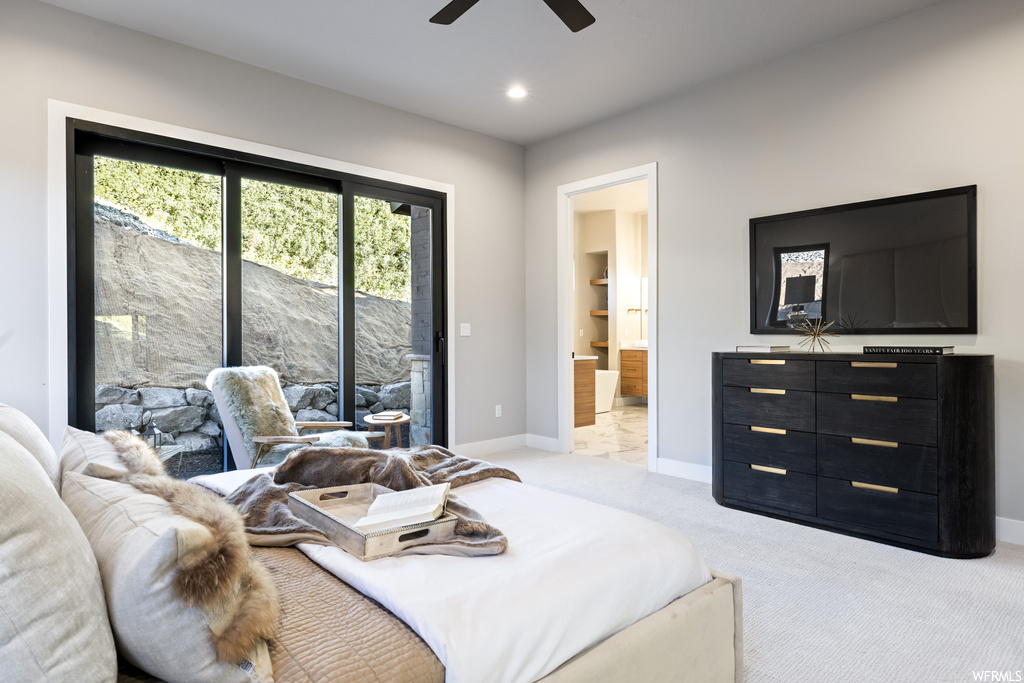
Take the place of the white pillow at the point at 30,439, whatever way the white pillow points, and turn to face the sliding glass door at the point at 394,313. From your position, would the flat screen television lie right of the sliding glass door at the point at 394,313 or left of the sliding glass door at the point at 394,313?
right

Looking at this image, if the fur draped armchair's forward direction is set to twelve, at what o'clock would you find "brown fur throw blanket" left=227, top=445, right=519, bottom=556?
The brown fur throw blanket is roughly at 1 o'clock from the fur draped armchair.

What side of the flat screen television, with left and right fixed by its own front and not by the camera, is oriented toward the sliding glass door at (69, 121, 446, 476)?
front

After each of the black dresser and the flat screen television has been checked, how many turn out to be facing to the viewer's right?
0

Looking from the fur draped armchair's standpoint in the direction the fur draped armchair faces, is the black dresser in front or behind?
in front

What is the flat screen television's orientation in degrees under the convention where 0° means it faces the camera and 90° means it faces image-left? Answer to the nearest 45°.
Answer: approximately 45°

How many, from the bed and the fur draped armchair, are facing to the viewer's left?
0

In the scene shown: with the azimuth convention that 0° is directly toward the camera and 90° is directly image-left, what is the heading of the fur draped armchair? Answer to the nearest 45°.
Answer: approximately 315°

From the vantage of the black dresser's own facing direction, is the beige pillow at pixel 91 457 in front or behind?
in front

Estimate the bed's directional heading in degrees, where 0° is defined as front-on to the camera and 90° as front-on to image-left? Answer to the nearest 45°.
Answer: approximately 225°

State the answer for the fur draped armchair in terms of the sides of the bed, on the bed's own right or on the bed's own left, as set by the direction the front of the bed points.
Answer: on the bed's own left
